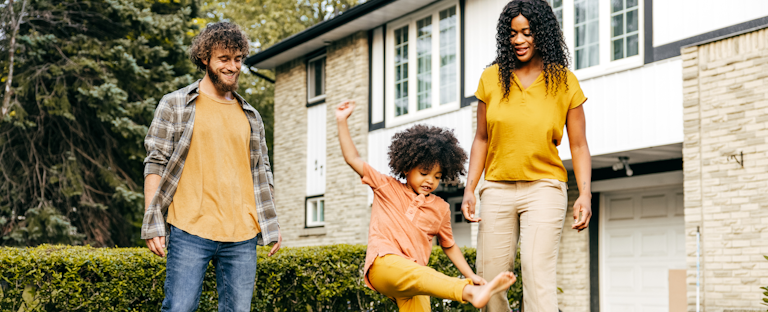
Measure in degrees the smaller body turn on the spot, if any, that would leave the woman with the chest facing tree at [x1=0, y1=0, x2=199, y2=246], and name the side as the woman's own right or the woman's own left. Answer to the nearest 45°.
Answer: approximately 135° to the woman's own right

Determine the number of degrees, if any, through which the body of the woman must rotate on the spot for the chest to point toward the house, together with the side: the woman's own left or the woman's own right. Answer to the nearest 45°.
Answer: approximately 180°

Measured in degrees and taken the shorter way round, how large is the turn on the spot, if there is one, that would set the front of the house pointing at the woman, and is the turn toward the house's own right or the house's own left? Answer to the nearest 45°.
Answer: approximately 45° to the house's own left

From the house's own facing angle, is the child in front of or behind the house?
in front

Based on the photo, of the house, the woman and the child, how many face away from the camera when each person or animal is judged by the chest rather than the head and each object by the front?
0

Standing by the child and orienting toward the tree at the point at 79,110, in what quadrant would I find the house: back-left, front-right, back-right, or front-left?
front-right

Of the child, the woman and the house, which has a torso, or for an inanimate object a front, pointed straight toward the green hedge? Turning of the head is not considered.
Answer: the house

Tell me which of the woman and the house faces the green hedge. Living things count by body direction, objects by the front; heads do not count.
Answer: the house

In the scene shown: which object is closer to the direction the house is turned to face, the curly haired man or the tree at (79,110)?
the curly haired man

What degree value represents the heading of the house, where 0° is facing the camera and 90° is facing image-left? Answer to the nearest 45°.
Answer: approximately 45°

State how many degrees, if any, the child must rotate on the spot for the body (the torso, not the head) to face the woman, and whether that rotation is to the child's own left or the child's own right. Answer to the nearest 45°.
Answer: approximately 45° to the child's own left

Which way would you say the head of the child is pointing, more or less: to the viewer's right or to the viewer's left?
to the viewer's right

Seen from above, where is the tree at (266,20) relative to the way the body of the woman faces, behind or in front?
behind

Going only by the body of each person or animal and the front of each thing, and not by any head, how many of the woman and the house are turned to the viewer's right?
0

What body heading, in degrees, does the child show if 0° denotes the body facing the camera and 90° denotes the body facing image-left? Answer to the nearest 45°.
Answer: approximately 315°

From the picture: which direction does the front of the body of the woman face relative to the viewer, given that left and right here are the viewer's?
facing the viewer

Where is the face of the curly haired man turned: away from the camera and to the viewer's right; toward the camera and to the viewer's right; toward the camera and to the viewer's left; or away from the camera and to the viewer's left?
toward the camera and to the viewer's right

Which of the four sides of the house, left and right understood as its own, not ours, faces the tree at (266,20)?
right

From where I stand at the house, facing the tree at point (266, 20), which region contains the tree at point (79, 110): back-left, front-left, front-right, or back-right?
front-left

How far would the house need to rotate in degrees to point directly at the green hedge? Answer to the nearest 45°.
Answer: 0° — it already faces it
